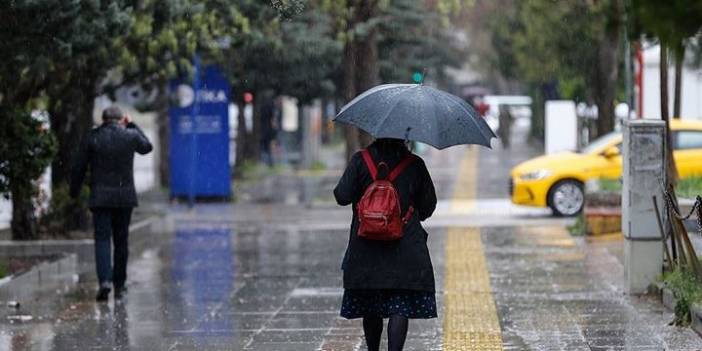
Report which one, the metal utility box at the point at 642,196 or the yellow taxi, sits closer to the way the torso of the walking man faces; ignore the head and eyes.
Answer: the yellow taxi

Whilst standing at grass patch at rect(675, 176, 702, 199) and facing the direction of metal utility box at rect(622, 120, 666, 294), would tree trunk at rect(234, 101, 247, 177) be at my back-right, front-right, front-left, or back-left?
back-right

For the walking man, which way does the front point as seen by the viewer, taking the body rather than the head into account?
away from the camera

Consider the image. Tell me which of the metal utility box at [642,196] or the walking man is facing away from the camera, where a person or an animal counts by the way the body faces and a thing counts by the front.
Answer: the walking man

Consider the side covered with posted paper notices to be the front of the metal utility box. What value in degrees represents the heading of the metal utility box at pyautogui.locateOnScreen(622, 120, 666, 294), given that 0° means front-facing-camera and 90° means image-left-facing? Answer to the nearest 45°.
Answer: approximately 0°

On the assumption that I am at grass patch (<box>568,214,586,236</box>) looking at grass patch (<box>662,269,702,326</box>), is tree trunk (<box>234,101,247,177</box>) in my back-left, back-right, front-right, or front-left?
back-right

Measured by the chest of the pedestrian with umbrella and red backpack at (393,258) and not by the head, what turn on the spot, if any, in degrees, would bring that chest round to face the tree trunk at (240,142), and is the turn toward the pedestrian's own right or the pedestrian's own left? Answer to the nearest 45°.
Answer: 0° — they already face it

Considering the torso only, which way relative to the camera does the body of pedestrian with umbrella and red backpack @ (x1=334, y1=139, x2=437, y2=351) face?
away from the camera

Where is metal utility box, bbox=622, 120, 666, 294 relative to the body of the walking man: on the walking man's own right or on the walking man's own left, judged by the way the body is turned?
on the walking man's own right
